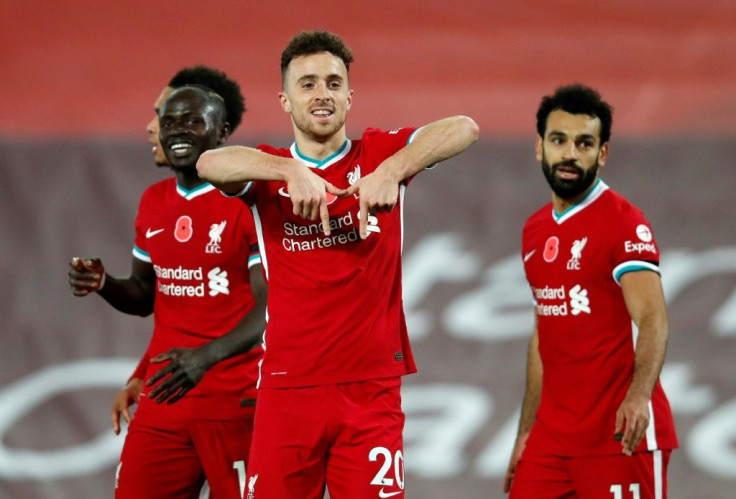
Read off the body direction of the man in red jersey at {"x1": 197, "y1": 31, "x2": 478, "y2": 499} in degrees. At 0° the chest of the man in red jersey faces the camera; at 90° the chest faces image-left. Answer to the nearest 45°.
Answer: approximately 0°

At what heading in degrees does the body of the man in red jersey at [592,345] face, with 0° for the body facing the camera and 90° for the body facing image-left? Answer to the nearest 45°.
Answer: approximately 45°

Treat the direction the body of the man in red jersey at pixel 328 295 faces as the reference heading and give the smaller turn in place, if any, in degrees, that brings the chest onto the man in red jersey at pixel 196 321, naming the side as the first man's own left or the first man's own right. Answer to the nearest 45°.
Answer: approximately 135° to the first man's own right

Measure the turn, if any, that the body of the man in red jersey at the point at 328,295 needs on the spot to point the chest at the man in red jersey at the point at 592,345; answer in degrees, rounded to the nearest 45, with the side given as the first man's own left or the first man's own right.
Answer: approximately 135° to the first man's own left
